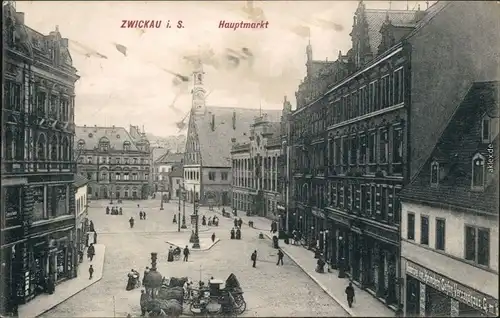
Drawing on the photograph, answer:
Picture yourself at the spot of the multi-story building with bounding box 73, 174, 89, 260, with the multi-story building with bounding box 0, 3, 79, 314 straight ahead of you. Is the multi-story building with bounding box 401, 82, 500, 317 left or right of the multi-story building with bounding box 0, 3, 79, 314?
left

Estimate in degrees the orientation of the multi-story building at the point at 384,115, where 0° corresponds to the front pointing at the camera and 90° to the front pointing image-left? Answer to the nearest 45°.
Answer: approximately 45°

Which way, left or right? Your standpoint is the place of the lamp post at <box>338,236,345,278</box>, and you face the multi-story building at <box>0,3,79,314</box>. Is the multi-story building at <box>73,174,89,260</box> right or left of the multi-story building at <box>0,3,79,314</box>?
right

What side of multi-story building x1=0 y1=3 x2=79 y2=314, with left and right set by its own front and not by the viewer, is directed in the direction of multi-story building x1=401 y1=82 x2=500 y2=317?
front

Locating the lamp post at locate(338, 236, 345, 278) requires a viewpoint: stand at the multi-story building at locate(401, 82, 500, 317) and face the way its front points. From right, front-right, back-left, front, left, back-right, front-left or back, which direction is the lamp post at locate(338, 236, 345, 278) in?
right

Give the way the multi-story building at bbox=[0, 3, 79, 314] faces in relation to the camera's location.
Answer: facing the viewer and to the right of the viewer

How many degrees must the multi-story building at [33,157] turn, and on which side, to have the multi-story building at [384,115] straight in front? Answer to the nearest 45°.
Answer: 0° — it already faces it

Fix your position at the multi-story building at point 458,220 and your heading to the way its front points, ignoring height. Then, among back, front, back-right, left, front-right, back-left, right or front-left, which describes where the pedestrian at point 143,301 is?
front-right

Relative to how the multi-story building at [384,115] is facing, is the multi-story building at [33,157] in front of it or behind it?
in front
